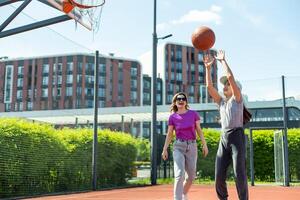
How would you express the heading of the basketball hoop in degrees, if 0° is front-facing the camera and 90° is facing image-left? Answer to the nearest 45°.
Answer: approximately 270°

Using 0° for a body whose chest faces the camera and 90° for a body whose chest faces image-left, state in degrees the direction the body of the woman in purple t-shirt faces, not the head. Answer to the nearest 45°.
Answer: approximately 0°

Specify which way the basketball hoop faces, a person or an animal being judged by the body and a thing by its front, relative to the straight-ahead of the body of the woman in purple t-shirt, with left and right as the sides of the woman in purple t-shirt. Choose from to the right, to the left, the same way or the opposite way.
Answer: to the left

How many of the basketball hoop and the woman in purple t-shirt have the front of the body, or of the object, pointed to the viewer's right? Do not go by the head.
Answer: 1

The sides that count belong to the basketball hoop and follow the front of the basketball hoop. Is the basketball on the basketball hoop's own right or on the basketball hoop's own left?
on the basketball hoop's own right

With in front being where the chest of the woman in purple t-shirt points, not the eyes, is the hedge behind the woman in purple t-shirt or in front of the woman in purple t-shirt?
behind
